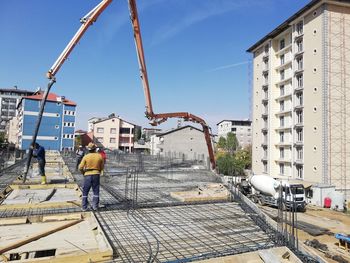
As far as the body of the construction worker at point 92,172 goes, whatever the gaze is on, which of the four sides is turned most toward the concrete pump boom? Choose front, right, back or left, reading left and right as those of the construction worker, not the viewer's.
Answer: front

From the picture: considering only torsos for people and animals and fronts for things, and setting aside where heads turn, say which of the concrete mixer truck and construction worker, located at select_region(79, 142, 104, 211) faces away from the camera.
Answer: the construction worker

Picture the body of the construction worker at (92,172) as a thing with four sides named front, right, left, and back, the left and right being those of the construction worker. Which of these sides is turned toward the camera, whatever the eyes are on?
back

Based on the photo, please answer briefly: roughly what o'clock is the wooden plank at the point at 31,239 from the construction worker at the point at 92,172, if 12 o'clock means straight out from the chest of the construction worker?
The wooden plank is roughly at 7 o'clock from the construction worker.

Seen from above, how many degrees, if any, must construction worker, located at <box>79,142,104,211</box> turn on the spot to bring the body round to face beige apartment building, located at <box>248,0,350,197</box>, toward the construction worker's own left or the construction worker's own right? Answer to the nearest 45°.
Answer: approximately 45° to the construction worker's own right

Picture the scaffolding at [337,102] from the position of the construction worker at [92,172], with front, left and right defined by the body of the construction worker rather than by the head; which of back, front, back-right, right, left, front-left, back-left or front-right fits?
front-right

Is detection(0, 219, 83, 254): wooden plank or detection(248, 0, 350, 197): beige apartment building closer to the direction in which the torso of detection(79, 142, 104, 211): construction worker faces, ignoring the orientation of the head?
the beige apartment building

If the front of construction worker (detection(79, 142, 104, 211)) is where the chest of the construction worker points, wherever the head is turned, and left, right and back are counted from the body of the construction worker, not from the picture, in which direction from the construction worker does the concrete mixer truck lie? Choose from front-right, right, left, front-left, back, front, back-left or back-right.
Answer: front-right

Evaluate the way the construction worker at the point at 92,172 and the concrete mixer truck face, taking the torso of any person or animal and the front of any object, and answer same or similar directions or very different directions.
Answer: very different directions

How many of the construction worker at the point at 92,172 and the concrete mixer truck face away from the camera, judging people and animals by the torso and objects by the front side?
1

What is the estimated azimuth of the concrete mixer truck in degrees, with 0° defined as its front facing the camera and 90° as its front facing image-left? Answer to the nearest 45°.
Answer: approximately 315°

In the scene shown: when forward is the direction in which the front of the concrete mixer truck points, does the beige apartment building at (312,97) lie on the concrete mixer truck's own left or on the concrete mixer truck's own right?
on the concrete mixer truck's own left
